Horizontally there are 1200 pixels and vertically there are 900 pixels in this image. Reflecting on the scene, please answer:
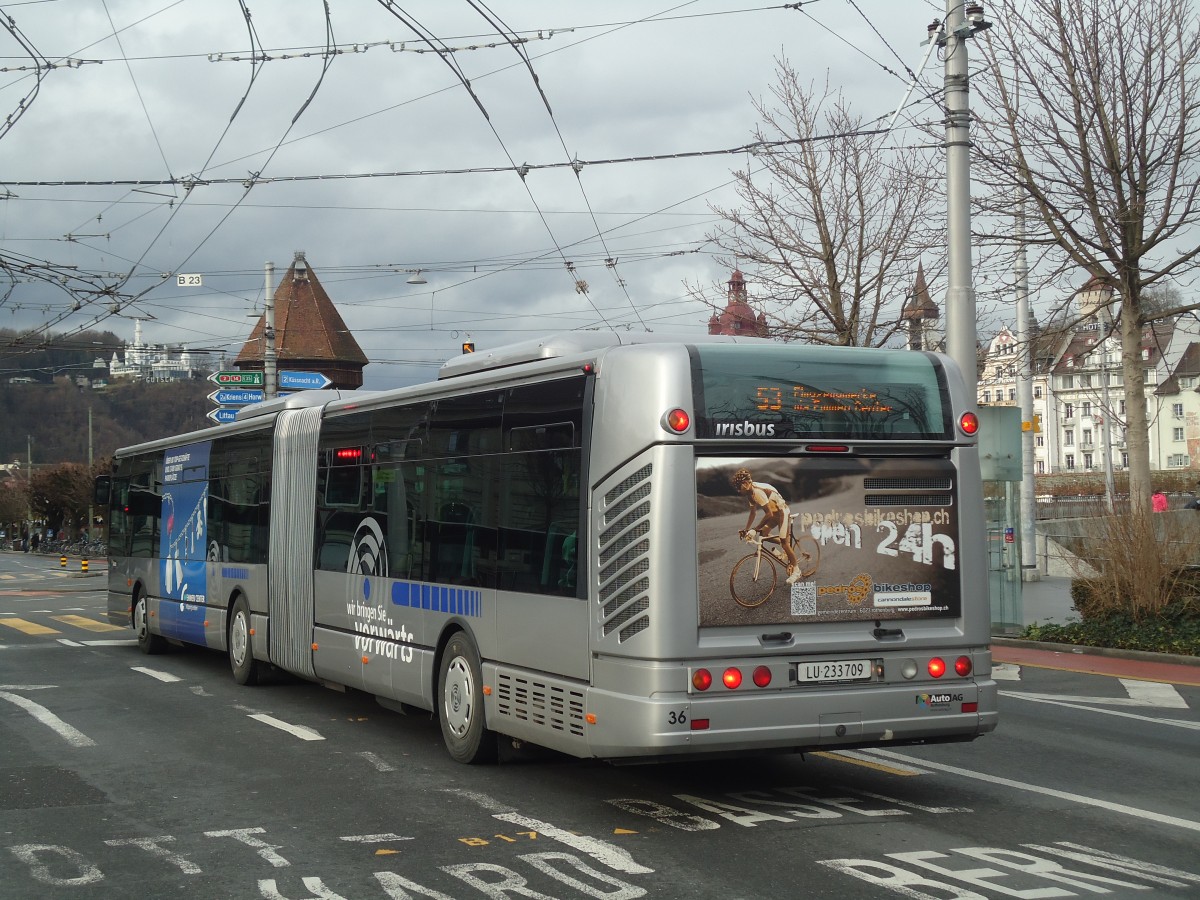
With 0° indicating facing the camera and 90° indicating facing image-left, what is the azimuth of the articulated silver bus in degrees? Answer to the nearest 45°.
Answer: approximately 135°

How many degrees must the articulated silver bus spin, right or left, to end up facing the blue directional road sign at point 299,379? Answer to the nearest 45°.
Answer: approximately 45° to its right

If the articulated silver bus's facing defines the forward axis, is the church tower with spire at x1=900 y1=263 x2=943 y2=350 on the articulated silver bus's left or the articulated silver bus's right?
on its right

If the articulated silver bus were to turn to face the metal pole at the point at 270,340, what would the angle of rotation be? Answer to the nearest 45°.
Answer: approximately 45° to its right

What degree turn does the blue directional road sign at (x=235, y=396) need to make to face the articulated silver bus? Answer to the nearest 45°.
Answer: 0° — it already faces it

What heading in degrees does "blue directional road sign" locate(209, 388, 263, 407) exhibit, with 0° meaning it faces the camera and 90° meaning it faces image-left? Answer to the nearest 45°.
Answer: approximately 0°

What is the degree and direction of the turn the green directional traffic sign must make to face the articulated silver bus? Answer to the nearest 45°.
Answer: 0° — it already faces it
